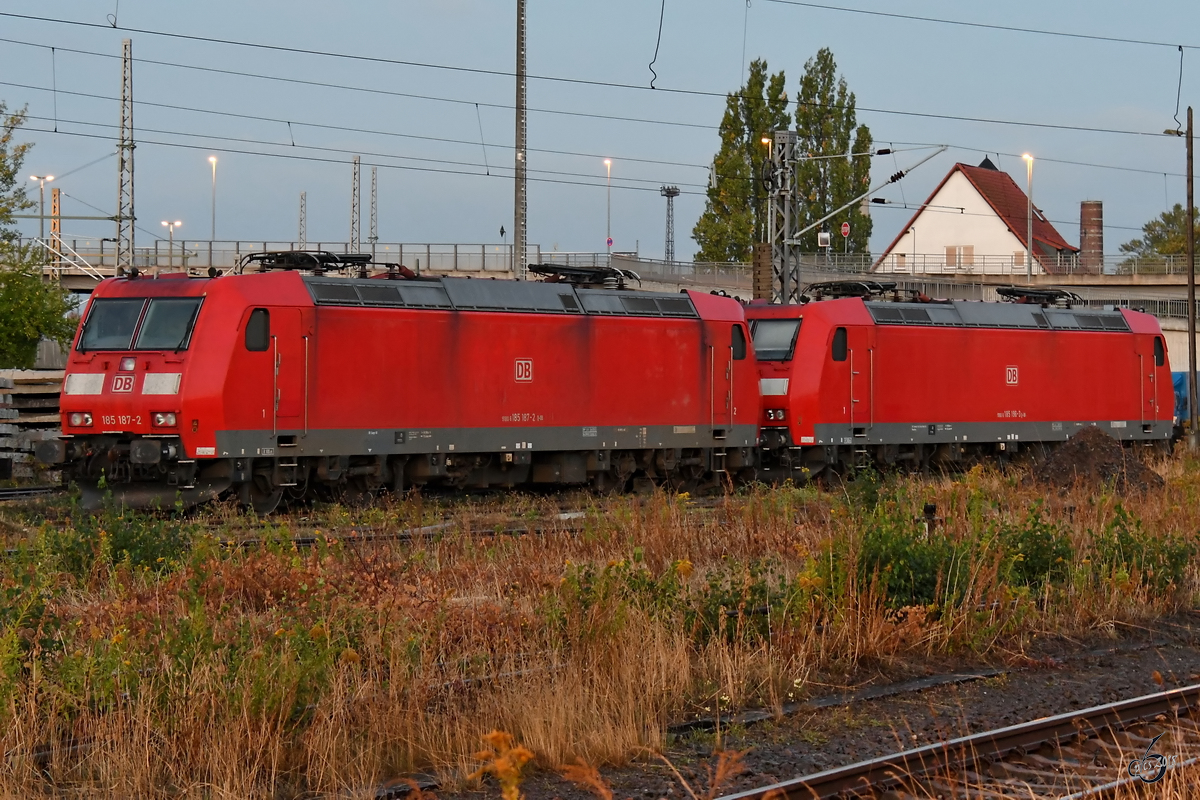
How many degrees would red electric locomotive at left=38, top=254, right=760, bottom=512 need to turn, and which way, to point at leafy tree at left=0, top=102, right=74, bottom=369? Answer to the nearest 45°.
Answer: approximately 90° to its right

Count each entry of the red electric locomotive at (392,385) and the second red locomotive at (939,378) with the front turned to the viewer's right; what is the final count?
0

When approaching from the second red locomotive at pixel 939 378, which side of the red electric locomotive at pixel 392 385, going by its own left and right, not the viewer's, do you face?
back

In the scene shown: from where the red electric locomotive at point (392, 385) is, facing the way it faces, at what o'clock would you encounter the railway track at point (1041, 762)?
The railway track is roughly at 10 o'clock from the red electric locomotive.

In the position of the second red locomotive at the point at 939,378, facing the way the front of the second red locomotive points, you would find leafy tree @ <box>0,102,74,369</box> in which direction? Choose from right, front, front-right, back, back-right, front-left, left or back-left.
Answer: front-right

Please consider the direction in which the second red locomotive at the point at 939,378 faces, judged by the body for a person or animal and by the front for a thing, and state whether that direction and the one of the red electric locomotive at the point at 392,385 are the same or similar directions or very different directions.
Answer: same or similar directions

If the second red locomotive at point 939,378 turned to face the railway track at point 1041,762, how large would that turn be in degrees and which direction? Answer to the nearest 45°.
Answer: approximately 45° to its left

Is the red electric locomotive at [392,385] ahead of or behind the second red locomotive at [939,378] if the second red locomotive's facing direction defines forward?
ahead

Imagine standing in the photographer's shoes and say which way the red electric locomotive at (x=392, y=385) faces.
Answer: facing the viewer and to the left of the viewer

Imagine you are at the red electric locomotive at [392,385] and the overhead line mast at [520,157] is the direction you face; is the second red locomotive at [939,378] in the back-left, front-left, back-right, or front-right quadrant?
front-right
